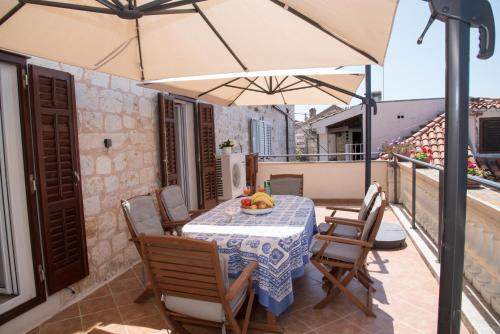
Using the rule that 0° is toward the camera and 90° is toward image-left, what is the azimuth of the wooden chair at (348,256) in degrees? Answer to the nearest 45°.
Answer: approximately 90°

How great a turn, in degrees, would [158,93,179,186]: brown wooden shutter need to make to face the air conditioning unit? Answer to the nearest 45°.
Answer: approximately 90° to its left

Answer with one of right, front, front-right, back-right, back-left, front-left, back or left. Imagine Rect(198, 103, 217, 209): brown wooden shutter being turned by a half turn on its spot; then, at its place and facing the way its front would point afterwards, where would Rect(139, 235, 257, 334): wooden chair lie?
back-left

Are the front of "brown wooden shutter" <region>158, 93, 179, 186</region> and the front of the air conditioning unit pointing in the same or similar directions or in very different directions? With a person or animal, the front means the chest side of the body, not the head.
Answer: same or similar directions

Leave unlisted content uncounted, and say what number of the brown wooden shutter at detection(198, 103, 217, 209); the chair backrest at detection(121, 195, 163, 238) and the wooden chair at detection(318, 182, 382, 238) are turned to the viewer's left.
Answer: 1

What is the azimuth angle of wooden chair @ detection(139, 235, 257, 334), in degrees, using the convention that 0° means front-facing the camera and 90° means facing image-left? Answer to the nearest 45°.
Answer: approximately 225°

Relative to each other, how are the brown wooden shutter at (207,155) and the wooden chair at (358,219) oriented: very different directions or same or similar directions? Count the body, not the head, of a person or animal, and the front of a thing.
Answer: very different directions

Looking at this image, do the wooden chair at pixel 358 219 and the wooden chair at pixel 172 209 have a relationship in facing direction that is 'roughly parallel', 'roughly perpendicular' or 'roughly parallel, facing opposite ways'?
roughly parallel, facing opposite ways

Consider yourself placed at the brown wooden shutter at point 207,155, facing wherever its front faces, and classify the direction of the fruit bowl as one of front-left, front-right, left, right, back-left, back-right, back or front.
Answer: front-right

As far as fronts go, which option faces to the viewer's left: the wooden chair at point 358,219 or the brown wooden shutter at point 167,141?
the wooden chair

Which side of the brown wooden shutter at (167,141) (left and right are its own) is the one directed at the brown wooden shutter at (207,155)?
left

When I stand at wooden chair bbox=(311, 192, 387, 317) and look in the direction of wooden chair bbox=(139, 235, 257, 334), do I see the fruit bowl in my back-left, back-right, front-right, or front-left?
front-right

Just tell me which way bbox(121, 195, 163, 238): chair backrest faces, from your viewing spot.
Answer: facing the viewer and to the right of the viewer

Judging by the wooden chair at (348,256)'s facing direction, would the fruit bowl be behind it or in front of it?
in front

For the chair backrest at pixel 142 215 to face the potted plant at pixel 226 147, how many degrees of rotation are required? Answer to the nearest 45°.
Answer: approximately 90° to its left

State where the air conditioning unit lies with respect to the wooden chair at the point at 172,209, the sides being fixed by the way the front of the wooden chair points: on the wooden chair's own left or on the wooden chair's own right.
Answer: on the wooden chair's own left

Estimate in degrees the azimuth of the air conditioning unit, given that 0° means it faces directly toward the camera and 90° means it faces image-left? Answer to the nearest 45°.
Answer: approximately 315°

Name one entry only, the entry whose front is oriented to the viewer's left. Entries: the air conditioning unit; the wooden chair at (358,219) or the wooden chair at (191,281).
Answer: the wooden chair at (358,219)

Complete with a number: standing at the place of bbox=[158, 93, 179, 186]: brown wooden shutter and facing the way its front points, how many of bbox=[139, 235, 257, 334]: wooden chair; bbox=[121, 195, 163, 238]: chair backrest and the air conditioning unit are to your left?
1
